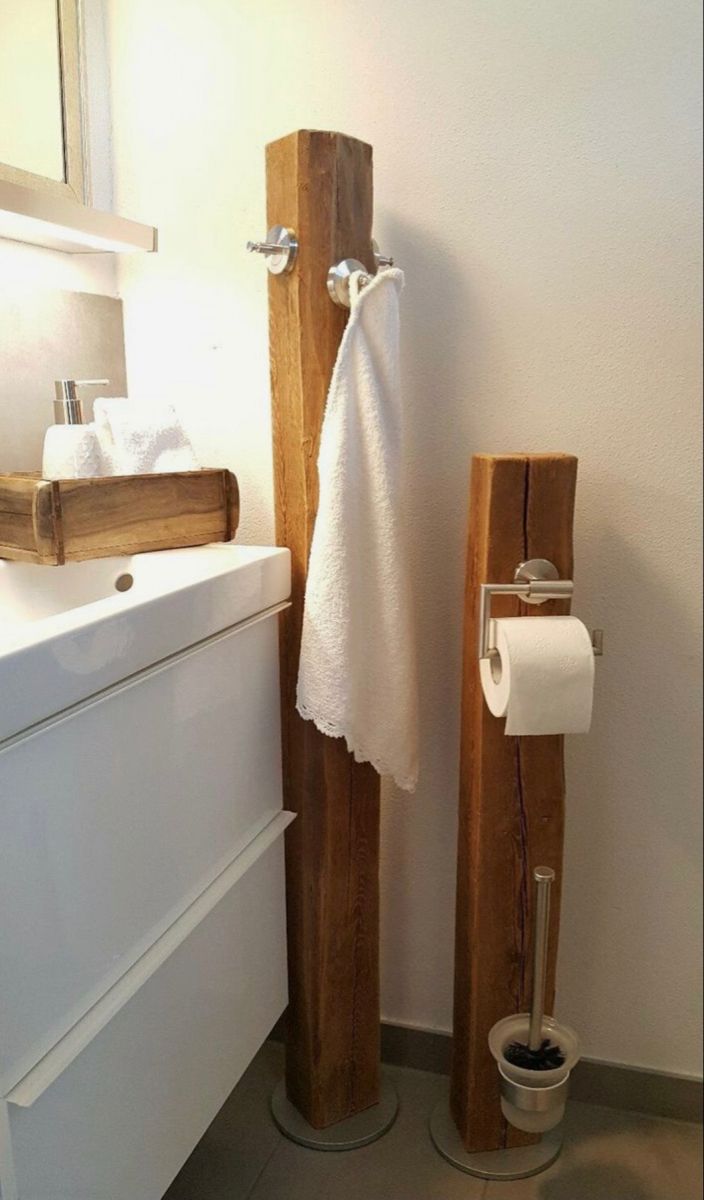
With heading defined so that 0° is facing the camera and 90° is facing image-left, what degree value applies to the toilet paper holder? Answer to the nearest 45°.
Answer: approximately 0°

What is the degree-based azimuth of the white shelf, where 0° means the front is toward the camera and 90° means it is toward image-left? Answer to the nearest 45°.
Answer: approximately 315°

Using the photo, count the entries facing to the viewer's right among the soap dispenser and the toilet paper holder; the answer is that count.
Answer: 1

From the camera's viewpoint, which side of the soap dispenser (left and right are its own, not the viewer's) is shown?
right
